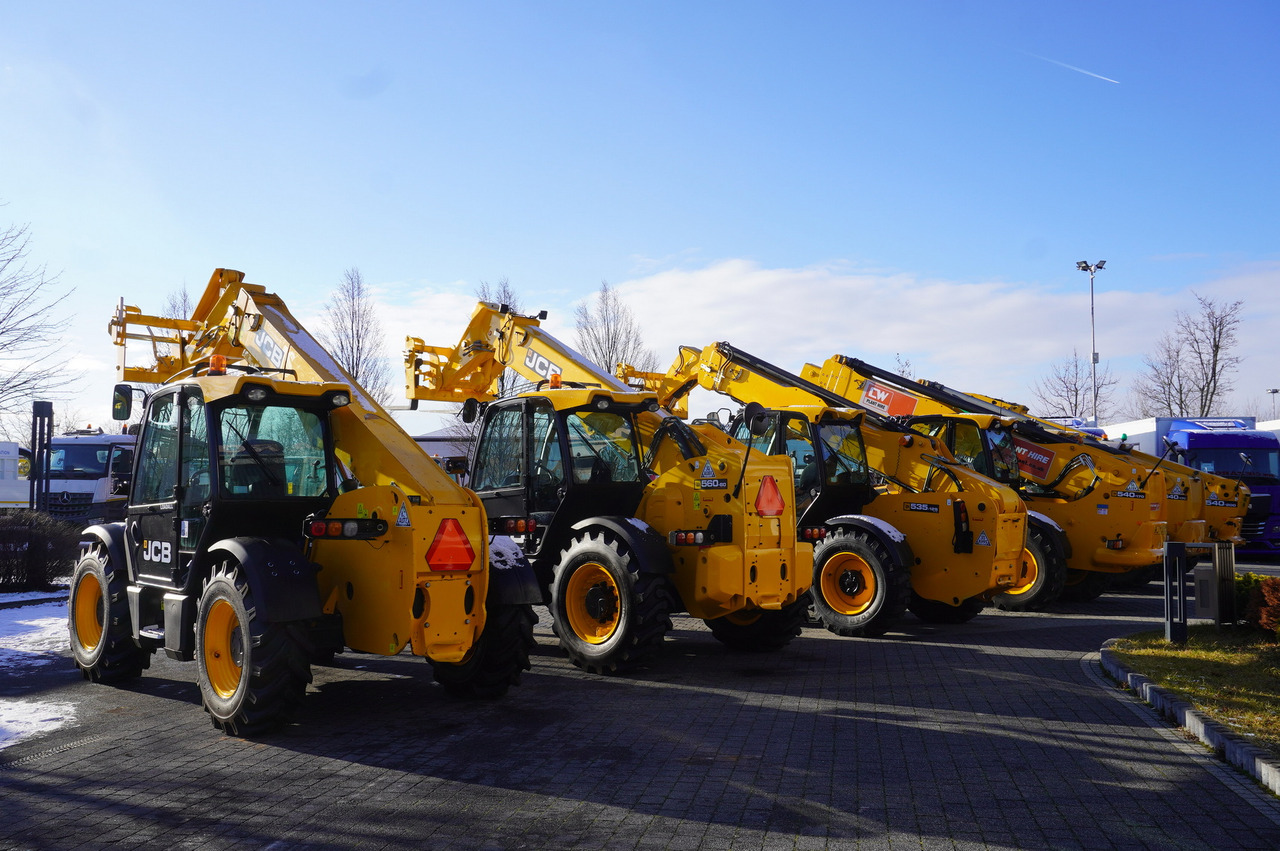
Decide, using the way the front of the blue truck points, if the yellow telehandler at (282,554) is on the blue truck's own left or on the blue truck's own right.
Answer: on the blue truck's own right

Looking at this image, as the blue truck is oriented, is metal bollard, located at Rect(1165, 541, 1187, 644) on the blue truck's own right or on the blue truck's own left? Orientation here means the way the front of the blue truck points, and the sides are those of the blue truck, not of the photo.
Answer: on the blue truck's own right

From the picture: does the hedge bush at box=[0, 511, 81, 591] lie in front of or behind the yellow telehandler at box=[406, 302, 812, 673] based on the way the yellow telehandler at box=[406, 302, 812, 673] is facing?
in front

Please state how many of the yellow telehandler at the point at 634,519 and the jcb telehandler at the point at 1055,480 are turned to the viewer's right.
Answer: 0

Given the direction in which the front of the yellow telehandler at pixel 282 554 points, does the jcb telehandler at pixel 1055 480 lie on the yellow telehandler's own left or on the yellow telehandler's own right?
on the yellow telehandler's own right

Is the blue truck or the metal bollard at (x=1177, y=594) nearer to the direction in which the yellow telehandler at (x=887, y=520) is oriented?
the blue truck

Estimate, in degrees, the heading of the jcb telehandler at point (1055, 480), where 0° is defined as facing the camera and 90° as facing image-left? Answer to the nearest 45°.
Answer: approximately 135°

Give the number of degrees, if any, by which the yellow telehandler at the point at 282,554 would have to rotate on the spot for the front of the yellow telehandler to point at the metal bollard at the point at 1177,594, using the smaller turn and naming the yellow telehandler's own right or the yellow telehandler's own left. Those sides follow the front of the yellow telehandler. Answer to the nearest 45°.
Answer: approximately 135° to the yellow telehandler's own right

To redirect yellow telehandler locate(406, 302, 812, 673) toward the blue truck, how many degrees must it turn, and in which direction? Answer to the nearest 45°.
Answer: approximately 90° to its right

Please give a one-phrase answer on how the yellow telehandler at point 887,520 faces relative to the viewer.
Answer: facing away from the viewer and to the left of the viewer

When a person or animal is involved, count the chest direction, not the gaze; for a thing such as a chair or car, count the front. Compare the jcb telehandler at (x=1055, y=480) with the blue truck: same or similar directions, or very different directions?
very different directions
